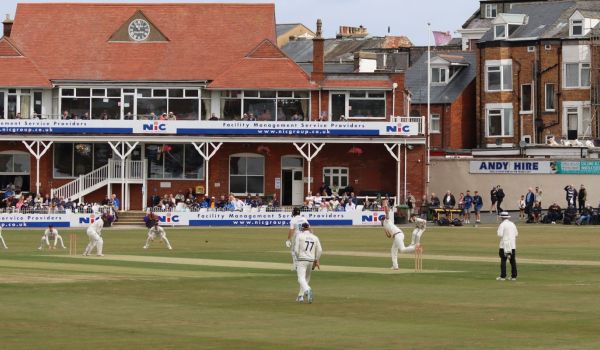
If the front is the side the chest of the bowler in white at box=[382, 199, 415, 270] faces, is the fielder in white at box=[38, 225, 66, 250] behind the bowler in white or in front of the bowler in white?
in front

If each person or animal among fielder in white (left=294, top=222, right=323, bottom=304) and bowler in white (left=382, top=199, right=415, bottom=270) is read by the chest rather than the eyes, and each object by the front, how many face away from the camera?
1

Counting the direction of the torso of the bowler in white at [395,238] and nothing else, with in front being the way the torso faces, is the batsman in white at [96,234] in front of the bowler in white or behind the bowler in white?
in front

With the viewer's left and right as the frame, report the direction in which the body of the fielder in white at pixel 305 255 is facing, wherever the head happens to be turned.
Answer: facing away from the viewer

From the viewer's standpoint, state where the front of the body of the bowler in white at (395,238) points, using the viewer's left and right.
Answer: facing to the left of the viewer

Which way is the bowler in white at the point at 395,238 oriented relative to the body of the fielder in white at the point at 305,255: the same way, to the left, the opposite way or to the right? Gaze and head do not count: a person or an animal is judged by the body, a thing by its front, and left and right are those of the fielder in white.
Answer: to the left

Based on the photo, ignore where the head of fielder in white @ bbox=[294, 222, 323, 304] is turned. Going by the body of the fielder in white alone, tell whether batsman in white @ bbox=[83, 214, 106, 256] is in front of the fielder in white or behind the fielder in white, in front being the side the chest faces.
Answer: in front
